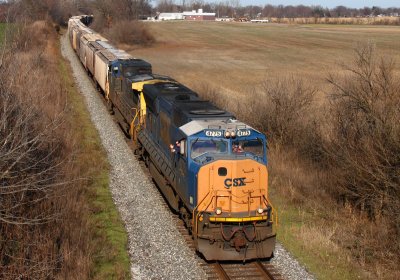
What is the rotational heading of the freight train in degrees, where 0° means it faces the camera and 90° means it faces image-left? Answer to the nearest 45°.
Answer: approximately 0°
